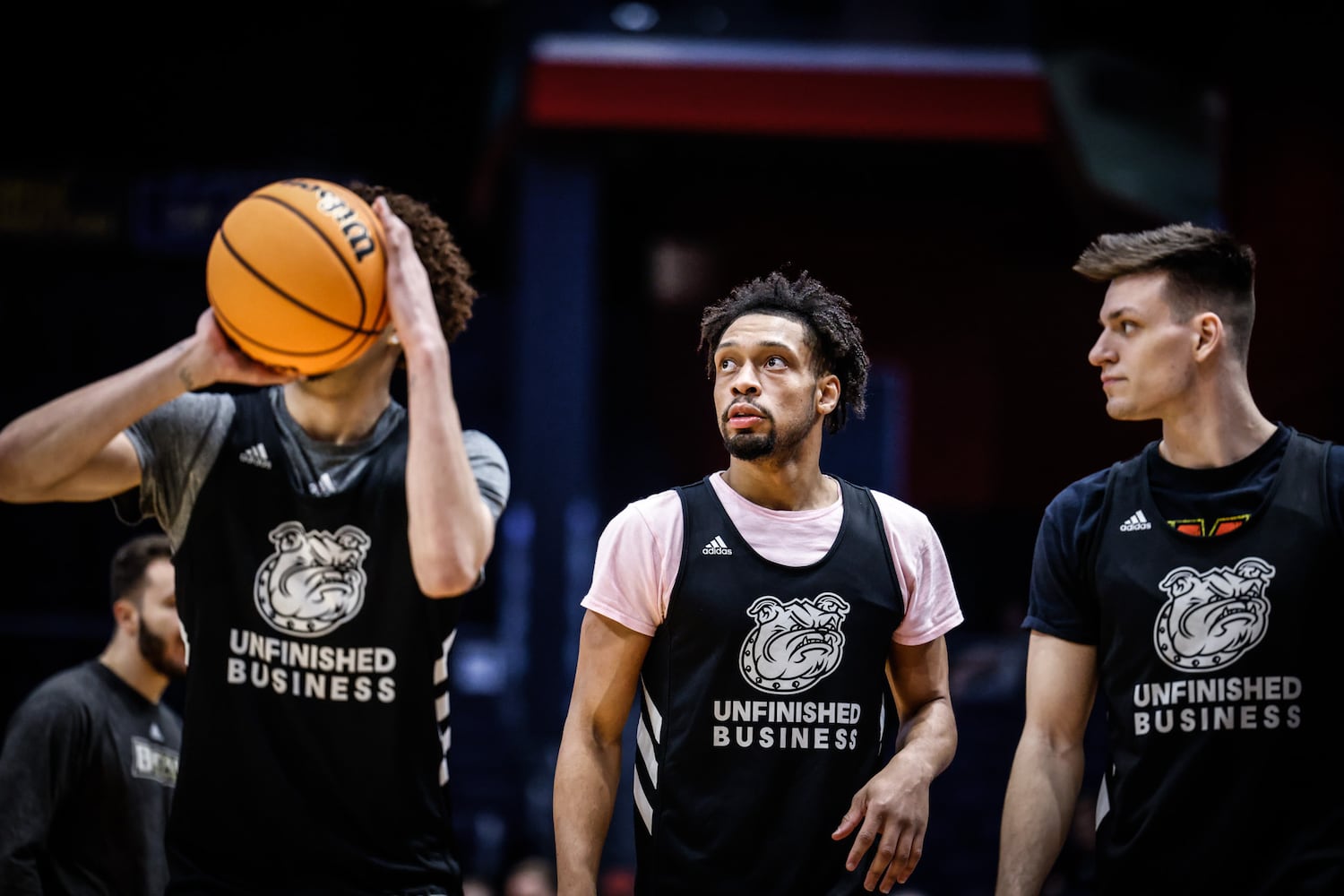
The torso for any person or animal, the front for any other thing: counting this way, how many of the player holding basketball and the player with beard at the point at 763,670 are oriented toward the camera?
2

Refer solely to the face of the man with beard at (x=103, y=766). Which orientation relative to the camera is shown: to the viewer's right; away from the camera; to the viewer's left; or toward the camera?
to the viewer's right

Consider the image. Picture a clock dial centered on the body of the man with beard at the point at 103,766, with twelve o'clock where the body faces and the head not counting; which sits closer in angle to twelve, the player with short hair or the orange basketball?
the player with short hair

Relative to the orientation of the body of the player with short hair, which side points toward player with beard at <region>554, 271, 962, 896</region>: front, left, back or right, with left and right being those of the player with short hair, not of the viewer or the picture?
right

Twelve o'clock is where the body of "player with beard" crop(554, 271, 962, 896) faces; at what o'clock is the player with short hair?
The player with short hair is roughly at 9 o'clock from the player with beard.

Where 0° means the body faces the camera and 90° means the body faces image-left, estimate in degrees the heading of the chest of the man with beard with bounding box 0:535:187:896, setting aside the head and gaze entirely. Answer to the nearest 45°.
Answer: approximately 315°

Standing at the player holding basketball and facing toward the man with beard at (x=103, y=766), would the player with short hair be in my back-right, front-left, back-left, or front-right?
back-right

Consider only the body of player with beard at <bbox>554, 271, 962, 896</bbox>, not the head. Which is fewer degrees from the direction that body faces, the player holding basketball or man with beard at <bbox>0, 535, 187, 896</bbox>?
the player holding basketball

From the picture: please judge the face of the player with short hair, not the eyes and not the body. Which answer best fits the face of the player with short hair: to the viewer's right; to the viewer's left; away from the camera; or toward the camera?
to the viewer's left

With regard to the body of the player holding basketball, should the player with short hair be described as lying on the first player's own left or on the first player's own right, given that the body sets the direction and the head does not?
on the first player's own left

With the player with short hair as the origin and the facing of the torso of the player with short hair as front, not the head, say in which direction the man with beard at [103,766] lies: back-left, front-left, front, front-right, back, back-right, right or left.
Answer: right

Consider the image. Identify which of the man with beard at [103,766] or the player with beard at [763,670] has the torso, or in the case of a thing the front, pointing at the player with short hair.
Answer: the man with beard at [103,766]

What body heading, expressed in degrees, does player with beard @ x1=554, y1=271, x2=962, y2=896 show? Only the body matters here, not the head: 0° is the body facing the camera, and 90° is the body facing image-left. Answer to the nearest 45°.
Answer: approximately 0°

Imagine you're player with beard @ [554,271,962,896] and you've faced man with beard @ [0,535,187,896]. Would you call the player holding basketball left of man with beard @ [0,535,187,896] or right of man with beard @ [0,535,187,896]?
left
